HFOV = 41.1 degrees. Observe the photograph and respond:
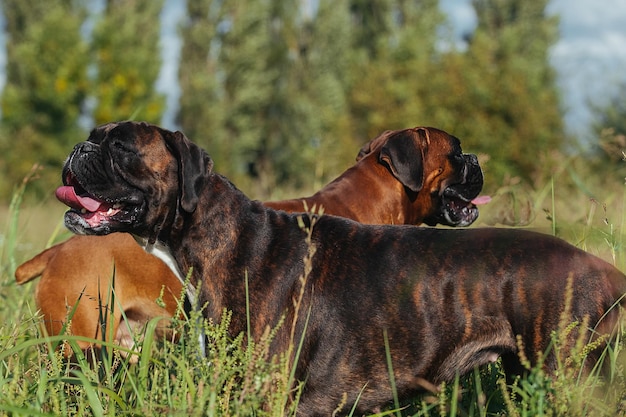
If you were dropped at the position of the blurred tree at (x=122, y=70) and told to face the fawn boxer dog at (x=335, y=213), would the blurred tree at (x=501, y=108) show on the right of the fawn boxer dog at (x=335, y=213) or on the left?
left

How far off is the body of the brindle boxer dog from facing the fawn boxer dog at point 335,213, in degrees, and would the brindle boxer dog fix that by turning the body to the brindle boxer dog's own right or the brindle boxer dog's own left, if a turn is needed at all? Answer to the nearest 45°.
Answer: approximately 90° to the brindle boxer dog's own right

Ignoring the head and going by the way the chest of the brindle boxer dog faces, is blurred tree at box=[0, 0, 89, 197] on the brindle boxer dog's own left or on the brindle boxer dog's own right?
on the brindle boxer dog's own right

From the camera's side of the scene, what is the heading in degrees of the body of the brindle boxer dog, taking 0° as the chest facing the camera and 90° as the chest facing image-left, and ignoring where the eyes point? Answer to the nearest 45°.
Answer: approximately 90°

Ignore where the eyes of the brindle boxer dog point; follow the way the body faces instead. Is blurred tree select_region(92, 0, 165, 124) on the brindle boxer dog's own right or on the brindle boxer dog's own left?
on the brindle boxer dog's own right

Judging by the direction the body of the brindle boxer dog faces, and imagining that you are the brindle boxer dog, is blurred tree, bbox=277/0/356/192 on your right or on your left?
on your right

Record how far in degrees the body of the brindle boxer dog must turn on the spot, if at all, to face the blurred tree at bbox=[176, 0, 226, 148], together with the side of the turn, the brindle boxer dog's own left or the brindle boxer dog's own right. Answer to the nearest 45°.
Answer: approximately 90° to the brindle boxer dog's own right

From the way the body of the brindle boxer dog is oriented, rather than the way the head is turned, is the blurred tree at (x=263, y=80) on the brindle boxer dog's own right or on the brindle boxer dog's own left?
on the brindle boxer dog's own right
